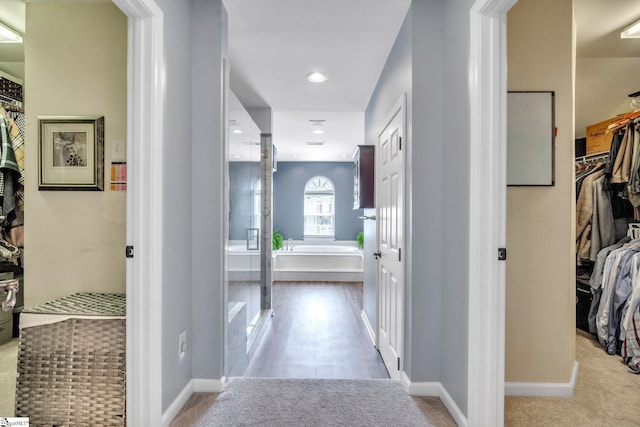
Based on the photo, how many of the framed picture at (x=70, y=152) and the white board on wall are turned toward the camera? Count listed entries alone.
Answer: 2

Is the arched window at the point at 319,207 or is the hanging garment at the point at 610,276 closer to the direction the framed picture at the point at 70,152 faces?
the hanging garment

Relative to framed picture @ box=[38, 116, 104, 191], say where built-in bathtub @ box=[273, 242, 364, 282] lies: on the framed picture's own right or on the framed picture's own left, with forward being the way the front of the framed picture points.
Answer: on the framed picture's own left

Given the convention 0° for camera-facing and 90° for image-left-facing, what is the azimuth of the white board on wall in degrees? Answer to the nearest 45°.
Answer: approximately 0°

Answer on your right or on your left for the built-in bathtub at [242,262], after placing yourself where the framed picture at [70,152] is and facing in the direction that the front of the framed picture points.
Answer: on your left

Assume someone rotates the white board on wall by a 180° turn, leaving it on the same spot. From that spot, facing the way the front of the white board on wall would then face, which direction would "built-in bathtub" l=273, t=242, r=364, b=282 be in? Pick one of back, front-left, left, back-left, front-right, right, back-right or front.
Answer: front-left

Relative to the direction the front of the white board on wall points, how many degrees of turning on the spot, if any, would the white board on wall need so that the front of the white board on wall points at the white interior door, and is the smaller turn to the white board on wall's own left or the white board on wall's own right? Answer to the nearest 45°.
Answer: approximately 90° to the white board on wall's own right

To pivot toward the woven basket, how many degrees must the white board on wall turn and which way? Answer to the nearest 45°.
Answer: approximately 45° to its right

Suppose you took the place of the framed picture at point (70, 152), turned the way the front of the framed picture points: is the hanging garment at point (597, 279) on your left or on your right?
on your left

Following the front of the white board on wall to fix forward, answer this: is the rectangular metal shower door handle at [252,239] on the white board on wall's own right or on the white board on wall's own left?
on the white board on wall's own right
